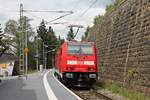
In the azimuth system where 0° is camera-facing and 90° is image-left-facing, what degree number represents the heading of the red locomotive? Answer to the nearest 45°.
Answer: approximately 0°
